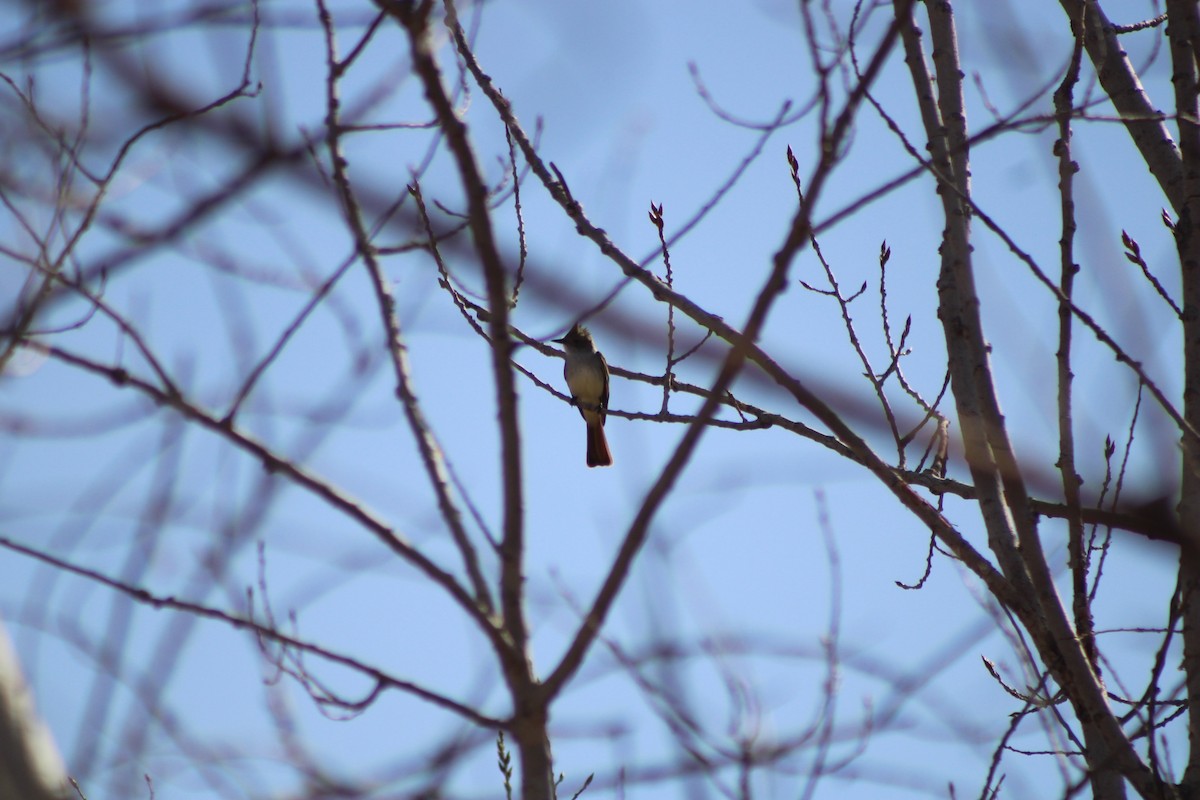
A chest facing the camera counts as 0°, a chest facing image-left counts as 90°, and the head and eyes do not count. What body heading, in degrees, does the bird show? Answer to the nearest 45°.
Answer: approximately 45°
